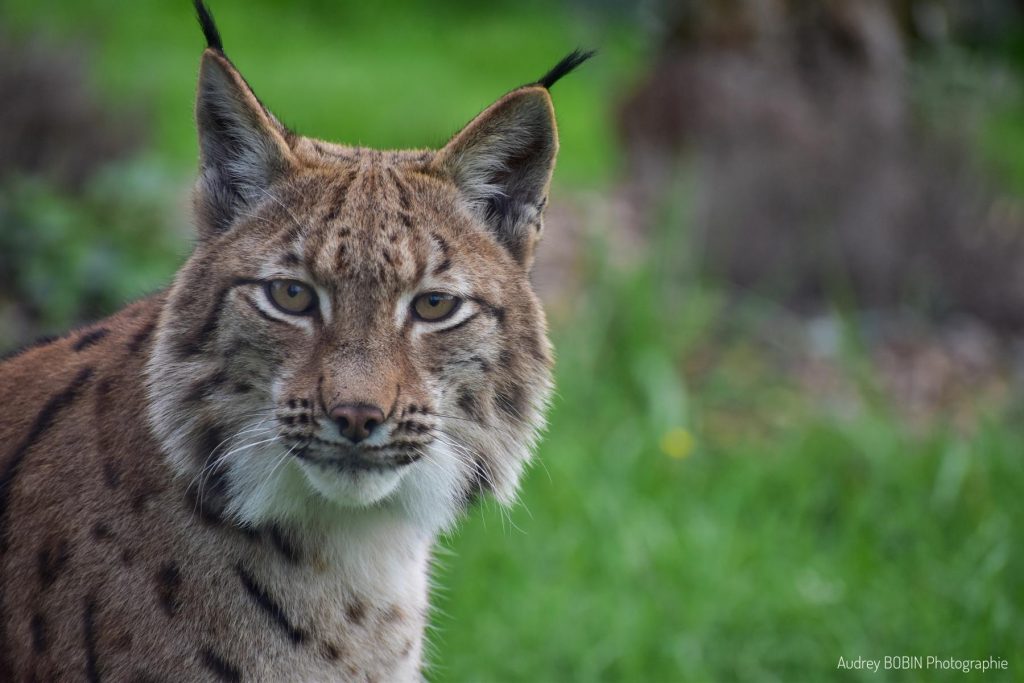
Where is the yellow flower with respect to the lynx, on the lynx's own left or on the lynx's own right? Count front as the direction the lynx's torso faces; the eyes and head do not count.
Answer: on the lynx's own left

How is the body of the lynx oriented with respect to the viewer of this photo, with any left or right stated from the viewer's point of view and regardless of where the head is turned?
facing the viewer and to the right of the viewer

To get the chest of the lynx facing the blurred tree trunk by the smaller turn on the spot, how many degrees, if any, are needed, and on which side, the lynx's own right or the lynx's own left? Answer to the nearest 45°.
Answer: approximately 90° to the lynx's own left
